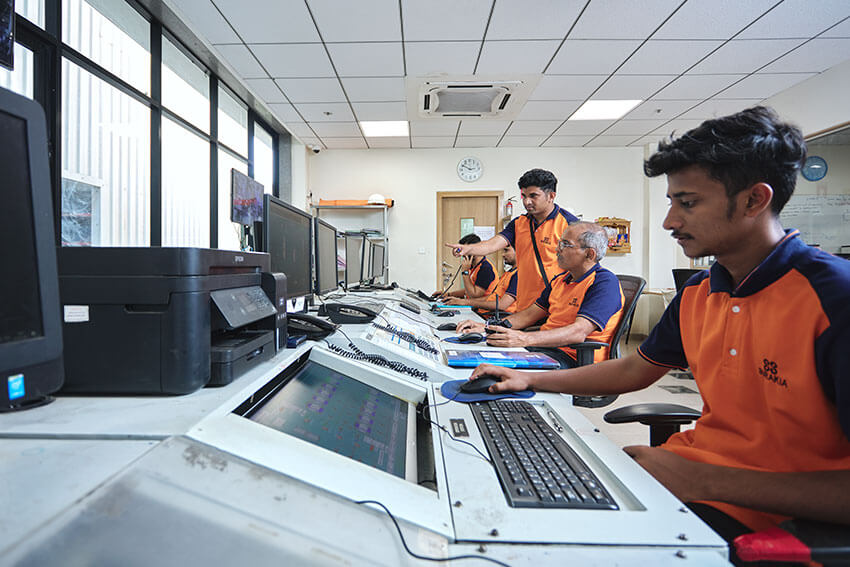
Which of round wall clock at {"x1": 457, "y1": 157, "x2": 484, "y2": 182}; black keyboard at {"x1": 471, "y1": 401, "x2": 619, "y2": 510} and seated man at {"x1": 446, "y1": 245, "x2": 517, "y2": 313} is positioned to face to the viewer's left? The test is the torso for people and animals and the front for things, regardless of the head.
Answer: the seated man

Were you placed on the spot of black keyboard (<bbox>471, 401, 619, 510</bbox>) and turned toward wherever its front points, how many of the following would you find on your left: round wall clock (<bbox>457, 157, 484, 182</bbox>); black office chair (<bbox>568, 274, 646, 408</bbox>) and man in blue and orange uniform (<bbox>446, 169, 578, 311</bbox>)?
3

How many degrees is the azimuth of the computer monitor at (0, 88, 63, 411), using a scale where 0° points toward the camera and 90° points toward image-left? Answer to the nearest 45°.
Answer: approximately 315°

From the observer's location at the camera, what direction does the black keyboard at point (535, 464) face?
facing to the right of the viewer

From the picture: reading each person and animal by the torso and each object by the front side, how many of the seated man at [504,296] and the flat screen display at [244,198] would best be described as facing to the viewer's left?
1

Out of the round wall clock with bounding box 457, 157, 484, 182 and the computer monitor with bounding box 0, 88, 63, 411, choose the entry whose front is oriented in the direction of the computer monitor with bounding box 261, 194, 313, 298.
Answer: the round wall clock

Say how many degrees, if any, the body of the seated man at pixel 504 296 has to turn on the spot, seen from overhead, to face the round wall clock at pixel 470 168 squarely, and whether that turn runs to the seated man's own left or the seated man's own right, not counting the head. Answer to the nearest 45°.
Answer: approximately 90° to the seated man's own right

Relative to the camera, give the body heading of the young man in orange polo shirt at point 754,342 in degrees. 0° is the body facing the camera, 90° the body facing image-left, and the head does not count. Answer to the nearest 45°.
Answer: approximately 45°

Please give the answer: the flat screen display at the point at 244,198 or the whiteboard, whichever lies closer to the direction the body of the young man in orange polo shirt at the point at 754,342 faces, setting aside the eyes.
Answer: the flat screen display

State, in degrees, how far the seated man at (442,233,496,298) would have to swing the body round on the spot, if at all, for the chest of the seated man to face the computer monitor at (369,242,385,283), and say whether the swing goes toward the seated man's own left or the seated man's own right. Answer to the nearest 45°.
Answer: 0° — they already face it
